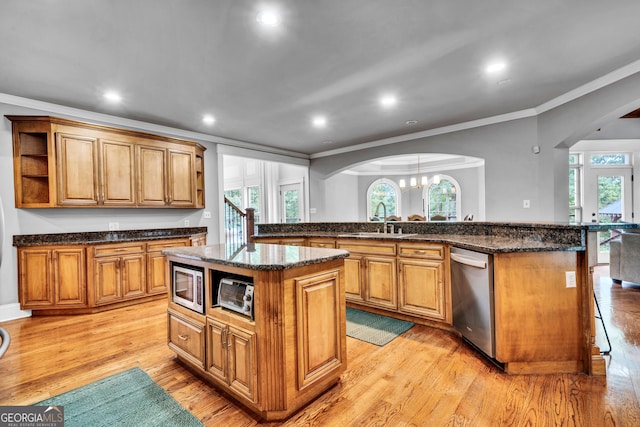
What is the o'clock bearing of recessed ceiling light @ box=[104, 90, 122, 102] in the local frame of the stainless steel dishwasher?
The recessed ceiling light is roughly at 1 o'clock from the stainless steel dishwasher.

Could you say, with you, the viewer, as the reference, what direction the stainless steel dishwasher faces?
facing the viewer and to the left of the viewer

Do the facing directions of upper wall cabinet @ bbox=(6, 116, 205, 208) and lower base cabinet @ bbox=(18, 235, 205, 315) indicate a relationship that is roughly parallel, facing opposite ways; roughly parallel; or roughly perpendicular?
roughly parallel

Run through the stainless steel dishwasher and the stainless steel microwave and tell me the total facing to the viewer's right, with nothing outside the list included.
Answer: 0

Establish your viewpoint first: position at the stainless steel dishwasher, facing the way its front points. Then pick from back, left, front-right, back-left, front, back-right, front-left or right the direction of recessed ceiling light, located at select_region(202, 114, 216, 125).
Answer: front-right

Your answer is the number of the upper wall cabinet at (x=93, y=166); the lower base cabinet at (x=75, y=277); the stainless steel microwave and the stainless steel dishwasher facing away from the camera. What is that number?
0

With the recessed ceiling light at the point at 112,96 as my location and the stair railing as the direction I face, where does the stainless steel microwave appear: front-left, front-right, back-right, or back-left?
back-right

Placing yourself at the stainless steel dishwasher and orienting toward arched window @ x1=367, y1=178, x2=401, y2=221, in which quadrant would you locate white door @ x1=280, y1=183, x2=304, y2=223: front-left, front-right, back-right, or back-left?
front-left

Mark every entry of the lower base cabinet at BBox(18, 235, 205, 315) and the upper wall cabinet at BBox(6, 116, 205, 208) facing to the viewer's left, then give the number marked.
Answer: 0

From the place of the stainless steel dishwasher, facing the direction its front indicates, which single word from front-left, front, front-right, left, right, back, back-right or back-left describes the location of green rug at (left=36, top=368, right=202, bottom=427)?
front

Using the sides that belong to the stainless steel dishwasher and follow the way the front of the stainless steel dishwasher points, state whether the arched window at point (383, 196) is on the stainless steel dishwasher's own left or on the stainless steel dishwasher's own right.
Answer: on the stainless steel dishwasher's own right

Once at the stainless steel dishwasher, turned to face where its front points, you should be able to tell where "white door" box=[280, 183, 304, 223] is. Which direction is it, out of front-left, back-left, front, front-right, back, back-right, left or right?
right

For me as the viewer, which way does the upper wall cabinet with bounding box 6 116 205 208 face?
facing the viewer and to the right of the viewer

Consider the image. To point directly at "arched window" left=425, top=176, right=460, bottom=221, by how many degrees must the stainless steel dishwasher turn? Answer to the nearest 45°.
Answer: approximately 135° to its right

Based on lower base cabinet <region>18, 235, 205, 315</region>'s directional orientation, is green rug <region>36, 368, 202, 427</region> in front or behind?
in front
